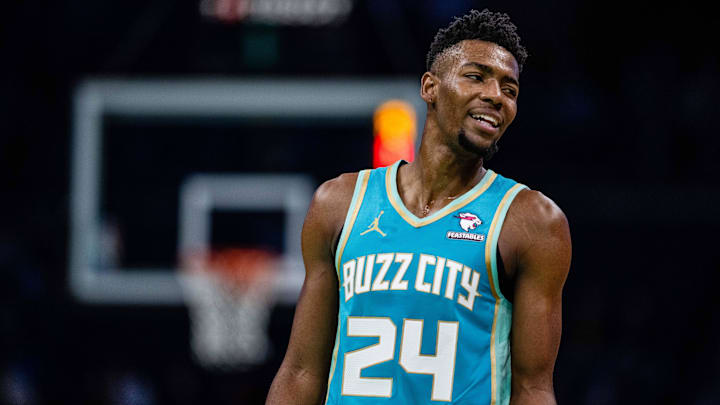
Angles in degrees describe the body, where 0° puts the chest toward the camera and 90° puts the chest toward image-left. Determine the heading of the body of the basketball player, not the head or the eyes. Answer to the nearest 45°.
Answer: approximately 0°

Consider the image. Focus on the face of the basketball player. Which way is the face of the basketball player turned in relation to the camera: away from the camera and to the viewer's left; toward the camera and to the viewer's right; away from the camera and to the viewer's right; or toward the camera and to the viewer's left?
toward the camera and to the viewer's right
